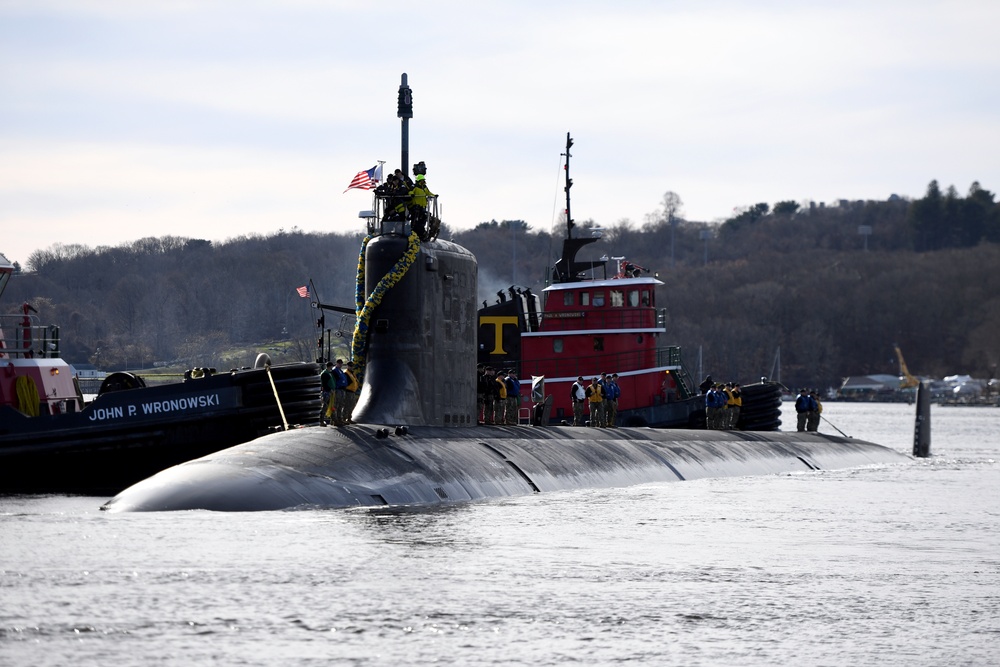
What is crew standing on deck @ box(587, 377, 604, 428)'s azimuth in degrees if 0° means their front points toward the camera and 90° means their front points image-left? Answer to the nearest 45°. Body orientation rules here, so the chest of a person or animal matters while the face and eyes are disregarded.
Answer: approximately 0°

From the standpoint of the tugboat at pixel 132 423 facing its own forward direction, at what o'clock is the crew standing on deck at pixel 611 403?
The crew standing on deck is roughly at 11 o'clock from the tugboat.

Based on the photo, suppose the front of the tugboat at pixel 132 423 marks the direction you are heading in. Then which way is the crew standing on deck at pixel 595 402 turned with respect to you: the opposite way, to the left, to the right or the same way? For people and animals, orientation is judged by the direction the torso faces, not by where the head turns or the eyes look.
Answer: to the right

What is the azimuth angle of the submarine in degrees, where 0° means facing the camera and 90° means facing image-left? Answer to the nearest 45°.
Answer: approximately 45°

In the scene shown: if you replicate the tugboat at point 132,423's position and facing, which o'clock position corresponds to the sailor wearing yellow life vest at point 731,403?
The sailor wearing yellow life vest is roughly at 11 o'clock from the tugboat.

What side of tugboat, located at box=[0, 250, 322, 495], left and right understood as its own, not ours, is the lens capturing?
right
